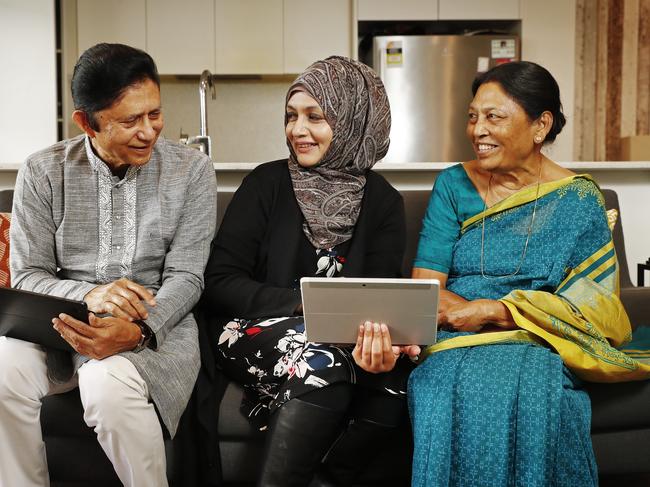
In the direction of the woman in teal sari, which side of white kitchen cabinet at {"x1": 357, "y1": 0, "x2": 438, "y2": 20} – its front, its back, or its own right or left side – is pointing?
front

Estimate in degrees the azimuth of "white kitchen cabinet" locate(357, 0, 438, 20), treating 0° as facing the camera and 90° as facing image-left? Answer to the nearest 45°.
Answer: approximately 0°

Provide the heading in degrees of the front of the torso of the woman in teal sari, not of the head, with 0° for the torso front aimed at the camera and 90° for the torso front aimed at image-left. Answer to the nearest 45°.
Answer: approximately 45°

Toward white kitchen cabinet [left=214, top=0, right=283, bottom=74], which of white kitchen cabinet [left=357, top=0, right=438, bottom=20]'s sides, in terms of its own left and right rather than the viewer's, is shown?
right

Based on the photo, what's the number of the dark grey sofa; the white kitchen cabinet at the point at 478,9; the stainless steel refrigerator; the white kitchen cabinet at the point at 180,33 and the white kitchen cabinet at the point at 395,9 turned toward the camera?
5

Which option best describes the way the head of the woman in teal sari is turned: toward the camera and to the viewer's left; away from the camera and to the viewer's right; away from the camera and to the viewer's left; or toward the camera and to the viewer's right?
toward the camera and to the viewer's left

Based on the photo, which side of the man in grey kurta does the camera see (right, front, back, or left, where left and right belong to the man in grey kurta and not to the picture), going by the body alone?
front

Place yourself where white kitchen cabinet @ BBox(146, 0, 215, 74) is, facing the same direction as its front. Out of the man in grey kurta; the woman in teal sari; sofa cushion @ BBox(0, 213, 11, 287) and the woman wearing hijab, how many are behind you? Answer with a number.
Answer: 0

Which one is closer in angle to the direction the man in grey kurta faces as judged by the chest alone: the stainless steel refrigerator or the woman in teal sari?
the woman in teal sari

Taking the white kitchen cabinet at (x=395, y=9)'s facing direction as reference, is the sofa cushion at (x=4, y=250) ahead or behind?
ahead

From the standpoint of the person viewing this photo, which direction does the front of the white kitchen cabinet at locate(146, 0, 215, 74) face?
facing the viewer

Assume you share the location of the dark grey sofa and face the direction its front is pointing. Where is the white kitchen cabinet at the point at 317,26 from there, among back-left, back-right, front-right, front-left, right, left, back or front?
back

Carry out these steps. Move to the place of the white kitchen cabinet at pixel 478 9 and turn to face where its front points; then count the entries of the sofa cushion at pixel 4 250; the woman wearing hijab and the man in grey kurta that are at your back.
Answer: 0

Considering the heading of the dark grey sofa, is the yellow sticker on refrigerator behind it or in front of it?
behind

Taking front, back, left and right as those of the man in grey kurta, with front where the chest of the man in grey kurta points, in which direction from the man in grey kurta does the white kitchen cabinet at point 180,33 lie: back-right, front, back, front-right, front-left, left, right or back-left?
back
